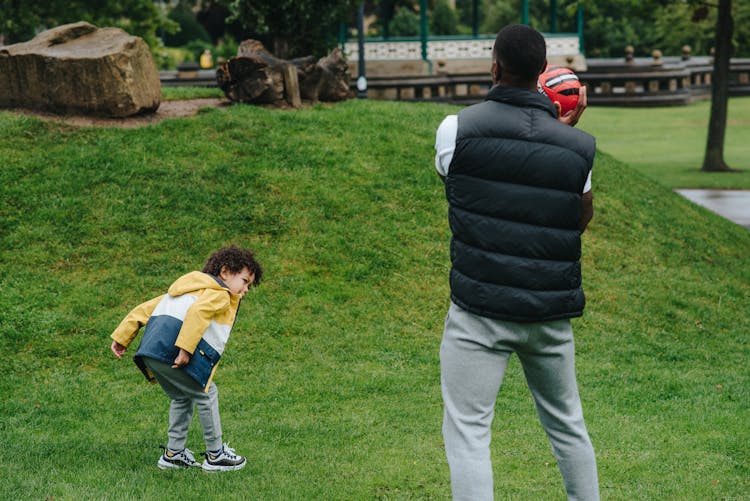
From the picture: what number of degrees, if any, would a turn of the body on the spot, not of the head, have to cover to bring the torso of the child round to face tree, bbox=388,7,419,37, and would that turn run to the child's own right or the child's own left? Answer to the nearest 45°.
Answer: approximately 90° to the child's own left

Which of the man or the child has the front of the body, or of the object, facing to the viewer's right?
the child

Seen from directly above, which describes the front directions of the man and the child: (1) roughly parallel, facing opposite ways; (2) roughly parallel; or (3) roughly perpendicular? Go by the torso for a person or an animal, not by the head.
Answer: roughly perpendicular

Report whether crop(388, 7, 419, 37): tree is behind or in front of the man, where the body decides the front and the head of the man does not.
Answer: in front

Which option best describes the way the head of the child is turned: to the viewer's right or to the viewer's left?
to the viewer's right

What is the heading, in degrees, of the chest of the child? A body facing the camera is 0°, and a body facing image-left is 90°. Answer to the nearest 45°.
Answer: approximately 270°

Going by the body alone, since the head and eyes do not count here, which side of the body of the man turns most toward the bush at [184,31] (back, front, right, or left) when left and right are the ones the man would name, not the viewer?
front

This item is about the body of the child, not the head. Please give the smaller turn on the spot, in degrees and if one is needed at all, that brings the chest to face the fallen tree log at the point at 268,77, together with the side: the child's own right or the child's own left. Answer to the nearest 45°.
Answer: approximately 90° to the child's own left

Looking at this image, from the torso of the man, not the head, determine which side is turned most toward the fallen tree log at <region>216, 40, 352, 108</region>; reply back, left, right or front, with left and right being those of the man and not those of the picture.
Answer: front

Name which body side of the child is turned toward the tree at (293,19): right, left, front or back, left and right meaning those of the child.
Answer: left

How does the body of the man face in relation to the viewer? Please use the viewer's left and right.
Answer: facing away from the viewer

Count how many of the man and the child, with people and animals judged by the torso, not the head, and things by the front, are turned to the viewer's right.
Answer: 1

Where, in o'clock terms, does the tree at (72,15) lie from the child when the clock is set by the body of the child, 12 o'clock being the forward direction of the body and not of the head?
The tree is roughly at 9 o'clock from the child.

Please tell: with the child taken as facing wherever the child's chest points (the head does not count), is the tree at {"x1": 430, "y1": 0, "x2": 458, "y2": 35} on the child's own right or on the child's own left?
on the child's own left
